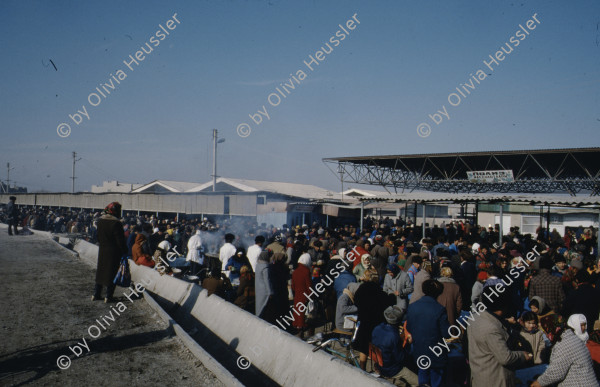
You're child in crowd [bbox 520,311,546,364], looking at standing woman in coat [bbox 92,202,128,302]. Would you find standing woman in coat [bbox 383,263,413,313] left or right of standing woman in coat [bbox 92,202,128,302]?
right

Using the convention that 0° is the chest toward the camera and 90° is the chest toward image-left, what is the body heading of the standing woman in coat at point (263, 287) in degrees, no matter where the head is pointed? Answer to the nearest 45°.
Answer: approximately 180°

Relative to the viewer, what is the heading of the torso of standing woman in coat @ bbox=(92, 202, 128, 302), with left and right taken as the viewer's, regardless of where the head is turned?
facing away from the viewer and to the right of the viewer

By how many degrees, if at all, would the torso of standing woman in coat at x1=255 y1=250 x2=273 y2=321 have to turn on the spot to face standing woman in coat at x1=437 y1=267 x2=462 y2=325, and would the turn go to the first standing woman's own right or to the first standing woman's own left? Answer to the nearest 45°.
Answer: approximately 90° to the first standing woman's own right

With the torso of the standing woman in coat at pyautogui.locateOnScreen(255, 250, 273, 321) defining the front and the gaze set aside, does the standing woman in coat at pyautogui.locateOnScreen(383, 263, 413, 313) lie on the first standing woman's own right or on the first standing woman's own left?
on the first standing woman's own right

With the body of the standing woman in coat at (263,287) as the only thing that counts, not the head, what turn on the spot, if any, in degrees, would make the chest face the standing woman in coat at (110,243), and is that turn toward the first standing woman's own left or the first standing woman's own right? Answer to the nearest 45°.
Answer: approximately 90° to the first standing woman's own left
